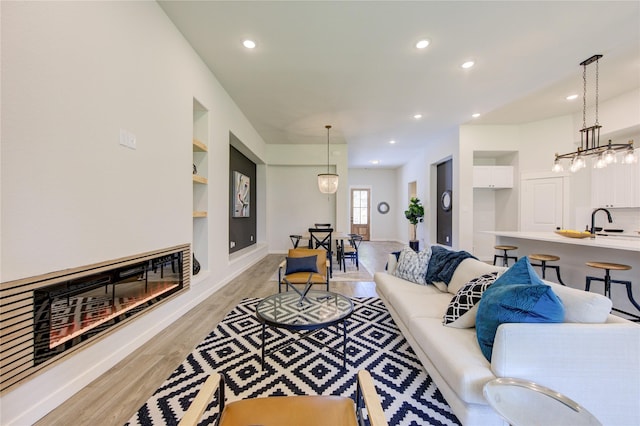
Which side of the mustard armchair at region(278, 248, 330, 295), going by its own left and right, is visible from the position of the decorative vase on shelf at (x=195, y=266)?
right

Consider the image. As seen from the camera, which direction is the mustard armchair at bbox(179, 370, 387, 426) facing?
away from the camera

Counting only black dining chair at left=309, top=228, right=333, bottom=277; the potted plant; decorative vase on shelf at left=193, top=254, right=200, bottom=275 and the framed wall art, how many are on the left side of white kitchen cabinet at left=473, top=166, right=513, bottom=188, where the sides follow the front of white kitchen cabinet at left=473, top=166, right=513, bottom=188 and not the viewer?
0

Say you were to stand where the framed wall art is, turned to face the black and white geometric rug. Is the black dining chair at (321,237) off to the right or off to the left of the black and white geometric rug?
left

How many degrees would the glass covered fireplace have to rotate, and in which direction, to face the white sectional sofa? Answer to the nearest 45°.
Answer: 0° — it already faces it

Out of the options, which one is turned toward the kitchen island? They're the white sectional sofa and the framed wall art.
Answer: the framed wall art

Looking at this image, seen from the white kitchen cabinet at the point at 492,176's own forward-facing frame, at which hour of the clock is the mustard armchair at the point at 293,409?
The mustard armchair is roughly at 12 o'clock from the white kitchen cabinet.

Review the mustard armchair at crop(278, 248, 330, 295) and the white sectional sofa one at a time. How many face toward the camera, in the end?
1

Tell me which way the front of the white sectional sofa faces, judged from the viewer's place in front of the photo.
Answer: facing to the left of the viewer

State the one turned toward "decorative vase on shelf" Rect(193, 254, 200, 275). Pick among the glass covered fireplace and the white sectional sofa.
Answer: the white sectional sofa

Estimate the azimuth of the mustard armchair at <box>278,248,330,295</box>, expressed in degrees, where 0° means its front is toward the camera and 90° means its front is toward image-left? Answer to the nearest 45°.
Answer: approximately 0°

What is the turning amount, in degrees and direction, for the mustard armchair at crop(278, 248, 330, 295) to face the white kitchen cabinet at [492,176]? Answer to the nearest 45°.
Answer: approximately 135° to its left

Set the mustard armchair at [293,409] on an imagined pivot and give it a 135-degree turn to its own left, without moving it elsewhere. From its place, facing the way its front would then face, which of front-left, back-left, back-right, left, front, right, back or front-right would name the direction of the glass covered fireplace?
right

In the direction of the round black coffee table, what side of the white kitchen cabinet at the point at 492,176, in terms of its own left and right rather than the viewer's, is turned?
front

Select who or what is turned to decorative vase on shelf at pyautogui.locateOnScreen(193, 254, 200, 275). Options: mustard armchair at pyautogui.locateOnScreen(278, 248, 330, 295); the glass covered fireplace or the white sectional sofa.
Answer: the white sectional sofa

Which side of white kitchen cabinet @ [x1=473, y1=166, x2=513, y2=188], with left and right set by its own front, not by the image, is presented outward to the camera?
front

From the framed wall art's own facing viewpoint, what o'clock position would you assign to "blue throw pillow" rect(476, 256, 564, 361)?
The blue throw pillow is roughly at 1 o'clock from the framed wall art.

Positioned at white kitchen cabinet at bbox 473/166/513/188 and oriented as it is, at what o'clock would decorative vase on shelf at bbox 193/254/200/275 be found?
The decorative vase on shelf is roughly at 1 o'clock from the white kitchen cabinet.

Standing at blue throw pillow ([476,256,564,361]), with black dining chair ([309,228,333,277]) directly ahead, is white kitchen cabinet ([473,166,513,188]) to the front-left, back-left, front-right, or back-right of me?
front-right

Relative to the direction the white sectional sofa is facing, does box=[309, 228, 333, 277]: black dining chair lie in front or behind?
in front

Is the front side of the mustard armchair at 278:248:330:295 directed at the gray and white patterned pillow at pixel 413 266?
no
